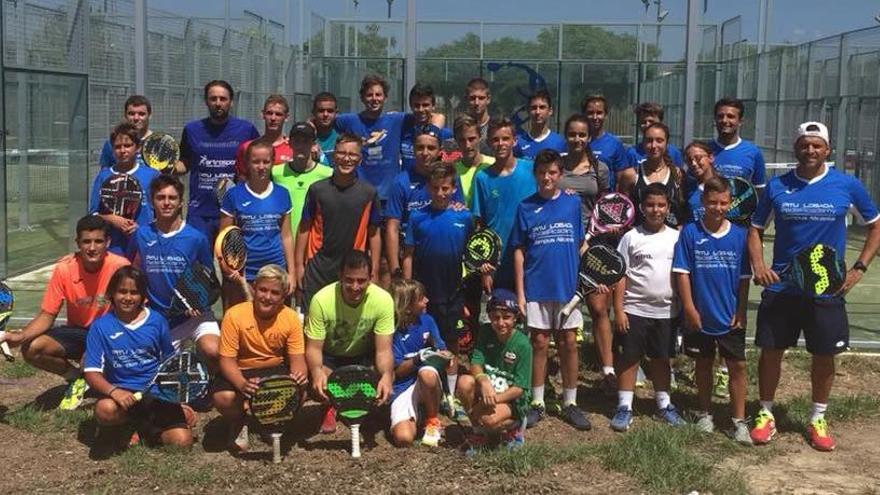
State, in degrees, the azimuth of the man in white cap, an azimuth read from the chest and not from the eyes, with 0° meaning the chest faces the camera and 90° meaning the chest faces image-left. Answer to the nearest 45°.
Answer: approximately 0°

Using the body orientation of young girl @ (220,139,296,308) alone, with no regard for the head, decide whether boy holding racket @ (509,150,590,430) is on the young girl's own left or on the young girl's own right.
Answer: on the young girl's own left

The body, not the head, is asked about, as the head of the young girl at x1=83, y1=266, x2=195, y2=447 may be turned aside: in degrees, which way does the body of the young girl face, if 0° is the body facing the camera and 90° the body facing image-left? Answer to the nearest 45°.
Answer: approximately 0°

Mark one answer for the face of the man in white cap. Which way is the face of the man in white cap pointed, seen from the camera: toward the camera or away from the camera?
toward the camera

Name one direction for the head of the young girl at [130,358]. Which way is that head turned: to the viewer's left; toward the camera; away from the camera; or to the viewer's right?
toward the camera

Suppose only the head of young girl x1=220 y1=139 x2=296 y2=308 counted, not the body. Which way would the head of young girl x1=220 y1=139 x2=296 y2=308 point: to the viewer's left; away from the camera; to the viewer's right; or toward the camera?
toward the camera

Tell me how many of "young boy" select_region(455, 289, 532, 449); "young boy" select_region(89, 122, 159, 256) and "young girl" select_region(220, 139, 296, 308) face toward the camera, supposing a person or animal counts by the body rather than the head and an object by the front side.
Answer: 3

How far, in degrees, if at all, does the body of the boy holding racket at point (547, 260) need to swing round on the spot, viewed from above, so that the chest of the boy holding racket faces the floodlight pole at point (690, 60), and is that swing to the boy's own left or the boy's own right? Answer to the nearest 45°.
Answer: approximately 135° to the boy's own left

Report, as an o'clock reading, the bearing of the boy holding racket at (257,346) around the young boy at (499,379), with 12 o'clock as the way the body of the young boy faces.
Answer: The boy holding racket is roughly at 3 o'clock from the young boy.

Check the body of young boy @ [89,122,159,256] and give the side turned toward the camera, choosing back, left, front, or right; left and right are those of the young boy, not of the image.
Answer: front

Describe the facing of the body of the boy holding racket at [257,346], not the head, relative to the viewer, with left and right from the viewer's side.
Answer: facing the viewer

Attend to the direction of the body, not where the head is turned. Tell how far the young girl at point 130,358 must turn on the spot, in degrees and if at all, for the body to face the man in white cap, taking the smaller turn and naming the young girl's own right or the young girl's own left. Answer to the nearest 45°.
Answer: approximately 90° to the young girl's own left

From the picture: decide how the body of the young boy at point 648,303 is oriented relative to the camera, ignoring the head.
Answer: toward the camera

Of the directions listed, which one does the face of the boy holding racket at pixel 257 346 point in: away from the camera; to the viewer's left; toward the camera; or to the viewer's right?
toward the camera

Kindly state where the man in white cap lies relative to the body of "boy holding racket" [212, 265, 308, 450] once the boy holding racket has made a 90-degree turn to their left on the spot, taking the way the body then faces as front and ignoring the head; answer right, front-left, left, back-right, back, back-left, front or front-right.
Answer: front
